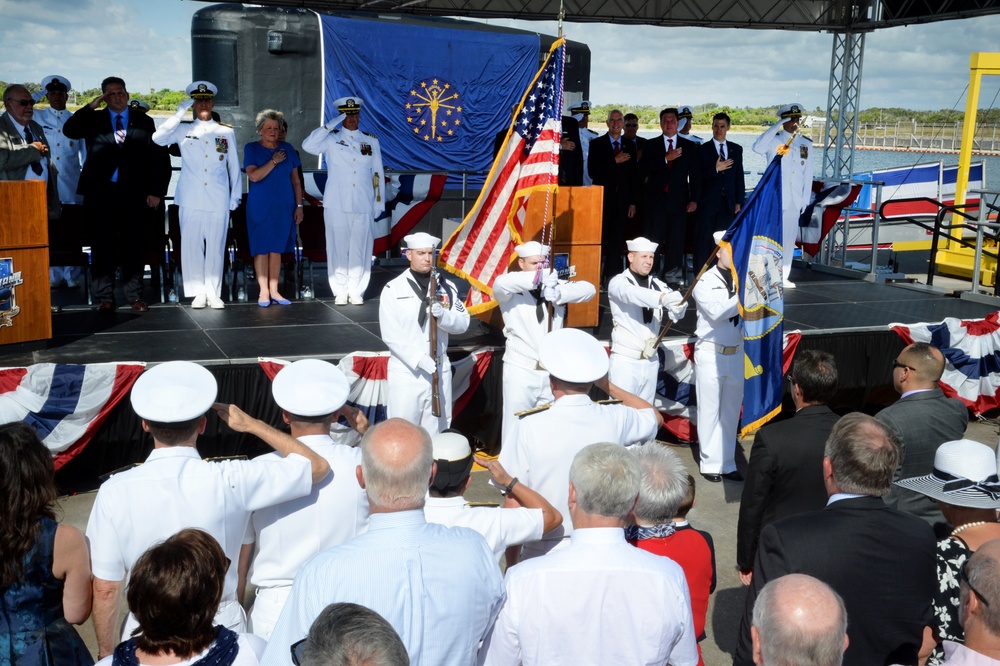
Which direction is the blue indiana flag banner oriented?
toward the camera

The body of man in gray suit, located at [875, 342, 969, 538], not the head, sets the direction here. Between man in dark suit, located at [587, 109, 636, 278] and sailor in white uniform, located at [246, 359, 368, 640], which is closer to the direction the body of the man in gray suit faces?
the man in dark suit

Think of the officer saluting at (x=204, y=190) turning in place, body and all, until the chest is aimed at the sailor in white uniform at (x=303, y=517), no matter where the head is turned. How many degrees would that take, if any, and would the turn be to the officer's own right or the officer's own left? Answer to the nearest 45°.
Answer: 0° — they already face them

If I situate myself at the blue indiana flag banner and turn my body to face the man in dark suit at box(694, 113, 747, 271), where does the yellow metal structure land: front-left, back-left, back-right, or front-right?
front-left

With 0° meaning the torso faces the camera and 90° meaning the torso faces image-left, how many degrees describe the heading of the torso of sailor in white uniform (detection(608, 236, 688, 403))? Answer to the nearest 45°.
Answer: approximately 315°

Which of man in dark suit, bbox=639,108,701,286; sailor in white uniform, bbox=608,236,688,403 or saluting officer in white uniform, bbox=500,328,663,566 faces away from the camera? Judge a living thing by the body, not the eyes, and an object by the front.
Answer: the saluting officer in white uniform

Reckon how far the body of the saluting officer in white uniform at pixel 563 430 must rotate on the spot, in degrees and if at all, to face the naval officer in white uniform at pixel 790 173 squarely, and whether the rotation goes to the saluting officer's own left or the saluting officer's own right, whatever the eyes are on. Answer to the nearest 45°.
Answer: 0° — they already face them

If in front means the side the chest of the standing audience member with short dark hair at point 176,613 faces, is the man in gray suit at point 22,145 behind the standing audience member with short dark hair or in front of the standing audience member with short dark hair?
in front

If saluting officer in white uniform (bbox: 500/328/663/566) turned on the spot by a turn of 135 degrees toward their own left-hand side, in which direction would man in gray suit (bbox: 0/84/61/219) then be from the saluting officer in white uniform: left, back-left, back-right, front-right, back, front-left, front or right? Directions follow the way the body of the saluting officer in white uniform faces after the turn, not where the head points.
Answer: right

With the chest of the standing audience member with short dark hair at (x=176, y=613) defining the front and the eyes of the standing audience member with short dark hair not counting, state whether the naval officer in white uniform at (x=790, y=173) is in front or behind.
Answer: in front

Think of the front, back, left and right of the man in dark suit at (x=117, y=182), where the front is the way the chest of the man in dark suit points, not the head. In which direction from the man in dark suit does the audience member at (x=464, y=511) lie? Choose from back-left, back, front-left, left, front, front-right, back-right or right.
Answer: front

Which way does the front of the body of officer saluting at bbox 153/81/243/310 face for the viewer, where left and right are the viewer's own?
facing the viewer

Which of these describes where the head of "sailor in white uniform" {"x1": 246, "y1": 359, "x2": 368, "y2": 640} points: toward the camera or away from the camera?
away from the camera

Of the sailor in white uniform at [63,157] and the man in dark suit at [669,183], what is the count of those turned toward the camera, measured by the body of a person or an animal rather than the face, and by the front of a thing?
2

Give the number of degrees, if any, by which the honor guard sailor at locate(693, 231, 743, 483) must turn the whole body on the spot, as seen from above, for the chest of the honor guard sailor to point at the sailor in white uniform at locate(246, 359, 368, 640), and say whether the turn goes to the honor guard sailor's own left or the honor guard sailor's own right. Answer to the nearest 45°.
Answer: approximately 45° to the honor guard sailor's own right

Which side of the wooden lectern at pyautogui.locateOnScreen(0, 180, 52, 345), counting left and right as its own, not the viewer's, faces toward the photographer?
front

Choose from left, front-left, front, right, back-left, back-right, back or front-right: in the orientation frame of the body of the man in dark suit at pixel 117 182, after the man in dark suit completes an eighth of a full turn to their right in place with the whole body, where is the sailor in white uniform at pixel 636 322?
left

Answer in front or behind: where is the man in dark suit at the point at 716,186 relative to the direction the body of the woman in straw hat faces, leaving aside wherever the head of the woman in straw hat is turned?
in front

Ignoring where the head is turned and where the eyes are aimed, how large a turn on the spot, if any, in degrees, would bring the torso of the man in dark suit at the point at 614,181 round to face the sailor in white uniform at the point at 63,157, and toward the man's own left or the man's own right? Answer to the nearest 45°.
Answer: approximately 90° to the man's own right

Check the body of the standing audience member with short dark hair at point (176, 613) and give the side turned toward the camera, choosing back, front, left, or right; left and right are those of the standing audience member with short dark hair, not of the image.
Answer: back
